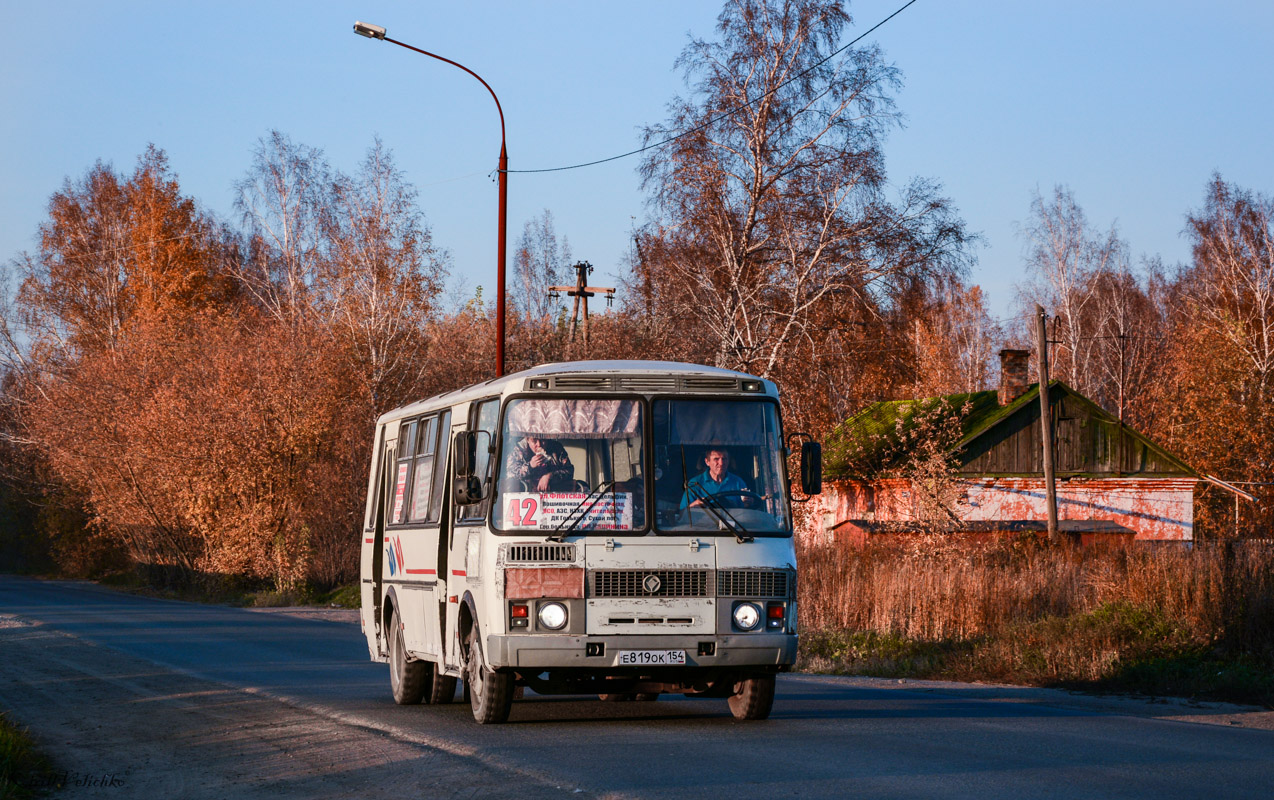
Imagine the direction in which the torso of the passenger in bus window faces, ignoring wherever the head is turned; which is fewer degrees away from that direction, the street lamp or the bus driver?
the bus driver

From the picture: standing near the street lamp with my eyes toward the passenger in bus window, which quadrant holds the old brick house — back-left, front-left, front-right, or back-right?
back-left

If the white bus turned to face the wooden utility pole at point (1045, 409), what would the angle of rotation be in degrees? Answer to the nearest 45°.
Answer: approximately 135° to its left

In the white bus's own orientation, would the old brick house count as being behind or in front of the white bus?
behind

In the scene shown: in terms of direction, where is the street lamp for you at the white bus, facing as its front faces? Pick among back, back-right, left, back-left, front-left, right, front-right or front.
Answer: back

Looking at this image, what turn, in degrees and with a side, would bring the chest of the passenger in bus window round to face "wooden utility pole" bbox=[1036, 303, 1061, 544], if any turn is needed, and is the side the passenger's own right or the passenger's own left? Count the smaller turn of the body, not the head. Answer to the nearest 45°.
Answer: approximately 135° to the passenger's own left

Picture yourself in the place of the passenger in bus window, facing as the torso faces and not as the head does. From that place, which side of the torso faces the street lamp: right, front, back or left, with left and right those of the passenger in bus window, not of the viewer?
back

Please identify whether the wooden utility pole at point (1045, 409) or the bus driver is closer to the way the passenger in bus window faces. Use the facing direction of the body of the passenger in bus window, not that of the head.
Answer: the bus driver

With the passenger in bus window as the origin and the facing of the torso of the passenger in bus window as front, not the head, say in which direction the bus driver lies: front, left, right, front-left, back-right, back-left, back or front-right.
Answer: left
